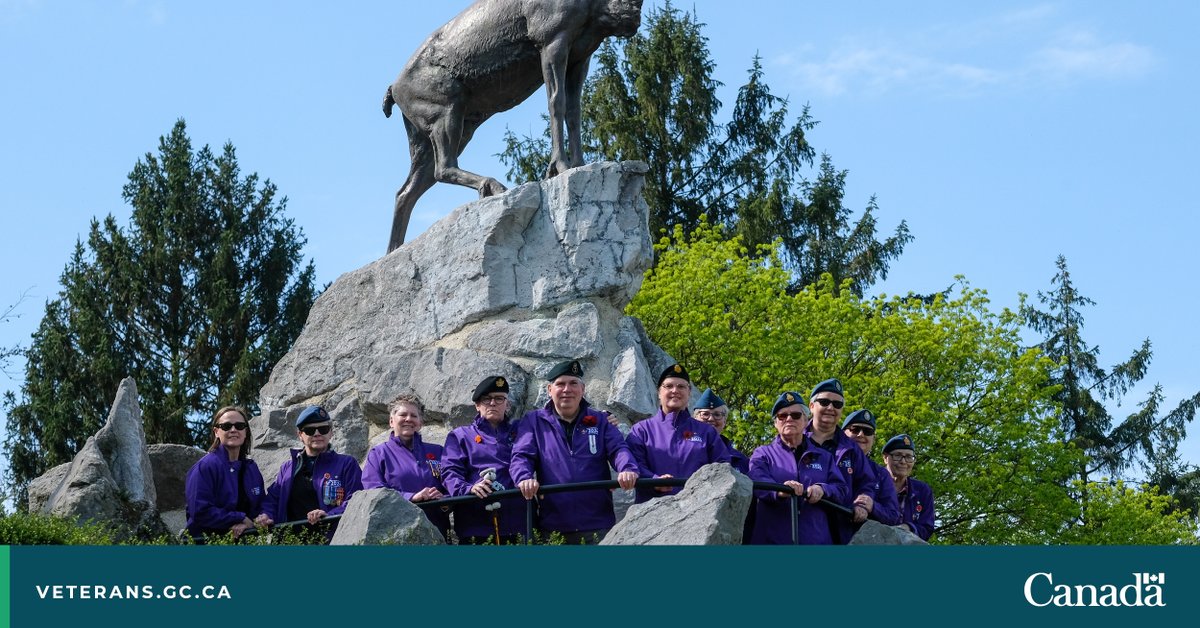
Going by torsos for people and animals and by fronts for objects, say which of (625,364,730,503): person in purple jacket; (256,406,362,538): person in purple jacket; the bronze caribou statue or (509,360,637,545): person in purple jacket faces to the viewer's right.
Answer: the bronze caribou statue

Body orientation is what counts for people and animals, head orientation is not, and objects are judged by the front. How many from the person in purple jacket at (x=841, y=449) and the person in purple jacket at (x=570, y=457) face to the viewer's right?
0

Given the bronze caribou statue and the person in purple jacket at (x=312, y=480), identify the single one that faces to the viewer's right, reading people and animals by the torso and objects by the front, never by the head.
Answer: the bronze caribou statue

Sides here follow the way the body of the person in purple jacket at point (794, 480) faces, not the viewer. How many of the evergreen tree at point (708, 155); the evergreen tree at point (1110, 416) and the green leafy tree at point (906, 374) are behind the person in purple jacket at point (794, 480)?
3

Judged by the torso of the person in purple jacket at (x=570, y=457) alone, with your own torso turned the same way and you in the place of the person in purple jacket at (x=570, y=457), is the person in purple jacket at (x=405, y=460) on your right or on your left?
on your right

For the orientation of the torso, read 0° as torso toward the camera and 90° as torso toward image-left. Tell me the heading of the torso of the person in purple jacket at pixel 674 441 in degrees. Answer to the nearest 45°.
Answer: approximately 0°

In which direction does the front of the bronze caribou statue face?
to the viewer's right

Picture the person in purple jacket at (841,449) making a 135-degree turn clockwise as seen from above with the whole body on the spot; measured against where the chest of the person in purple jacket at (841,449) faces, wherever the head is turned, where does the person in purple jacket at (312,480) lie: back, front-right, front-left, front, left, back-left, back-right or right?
front-left

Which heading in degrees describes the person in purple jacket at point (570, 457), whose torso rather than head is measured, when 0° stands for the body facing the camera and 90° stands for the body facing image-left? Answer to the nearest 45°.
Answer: approximately 0°
